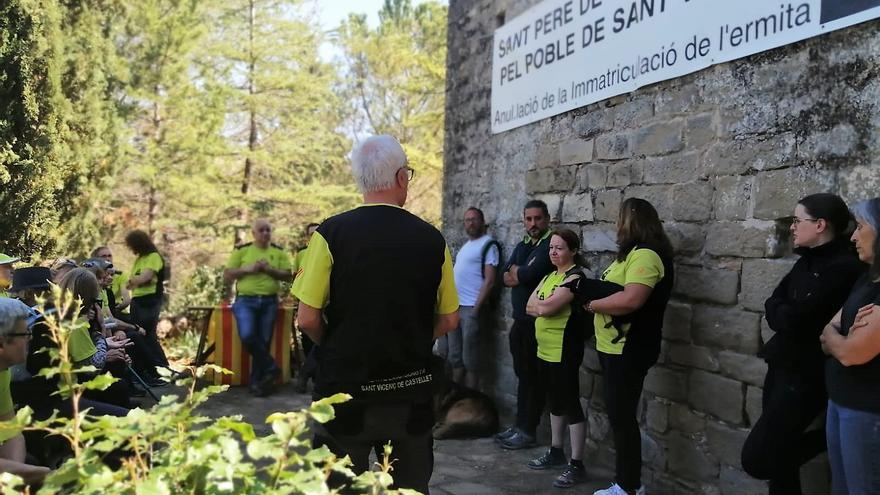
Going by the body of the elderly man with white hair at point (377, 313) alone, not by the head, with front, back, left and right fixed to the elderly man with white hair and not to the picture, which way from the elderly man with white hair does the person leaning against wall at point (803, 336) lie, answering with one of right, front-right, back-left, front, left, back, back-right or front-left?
right

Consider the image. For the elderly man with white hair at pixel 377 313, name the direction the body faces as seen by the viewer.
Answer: away from the camera

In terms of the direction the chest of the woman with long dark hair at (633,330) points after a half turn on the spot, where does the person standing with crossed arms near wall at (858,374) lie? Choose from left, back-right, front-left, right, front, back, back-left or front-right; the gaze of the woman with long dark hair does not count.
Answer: front-right

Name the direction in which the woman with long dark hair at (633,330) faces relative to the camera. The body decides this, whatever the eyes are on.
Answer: to the viewer's left

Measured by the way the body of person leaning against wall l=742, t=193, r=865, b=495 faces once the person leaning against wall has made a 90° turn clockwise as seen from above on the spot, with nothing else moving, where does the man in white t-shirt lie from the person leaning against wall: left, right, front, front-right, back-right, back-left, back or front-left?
front-left

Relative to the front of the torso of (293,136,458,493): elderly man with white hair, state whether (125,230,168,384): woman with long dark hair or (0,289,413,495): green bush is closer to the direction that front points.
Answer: the woman with long dark hair

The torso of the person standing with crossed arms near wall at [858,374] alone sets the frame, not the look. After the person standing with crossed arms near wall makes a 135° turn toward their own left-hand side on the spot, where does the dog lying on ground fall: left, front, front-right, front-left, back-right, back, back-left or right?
back

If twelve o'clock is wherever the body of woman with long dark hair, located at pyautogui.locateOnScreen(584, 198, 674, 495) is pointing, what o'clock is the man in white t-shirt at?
The man in white t-shirt is roughly at 2 o'clock from the woman with long dark hair.

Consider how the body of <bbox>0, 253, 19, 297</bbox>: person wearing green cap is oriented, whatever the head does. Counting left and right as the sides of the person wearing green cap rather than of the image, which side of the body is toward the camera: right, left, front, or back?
right

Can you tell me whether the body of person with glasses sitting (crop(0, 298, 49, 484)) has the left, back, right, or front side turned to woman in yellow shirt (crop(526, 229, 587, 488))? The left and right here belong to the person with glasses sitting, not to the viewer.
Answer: front

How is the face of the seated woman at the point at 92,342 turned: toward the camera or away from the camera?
away from the camera

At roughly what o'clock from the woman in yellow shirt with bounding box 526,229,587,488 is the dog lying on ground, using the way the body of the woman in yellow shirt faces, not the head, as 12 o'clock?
The dog lying on ground is roughly at 3 o'clock from the woman in yellow shirt.

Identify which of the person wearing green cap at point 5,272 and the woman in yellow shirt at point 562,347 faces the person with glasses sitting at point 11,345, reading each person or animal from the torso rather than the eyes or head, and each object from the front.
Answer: the woman in yellow shirt

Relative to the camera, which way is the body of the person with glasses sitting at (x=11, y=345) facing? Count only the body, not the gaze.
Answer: to the viewer's right

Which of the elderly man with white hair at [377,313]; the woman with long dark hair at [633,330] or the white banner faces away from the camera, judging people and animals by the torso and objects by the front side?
the elderly man with white hair

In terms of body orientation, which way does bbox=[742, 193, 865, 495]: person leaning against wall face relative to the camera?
to the viewer's left
